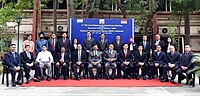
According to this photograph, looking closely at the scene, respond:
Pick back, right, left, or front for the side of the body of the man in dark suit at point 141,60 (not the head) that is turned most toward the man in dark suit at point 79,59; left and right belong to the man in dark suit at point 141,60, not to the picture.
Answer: right

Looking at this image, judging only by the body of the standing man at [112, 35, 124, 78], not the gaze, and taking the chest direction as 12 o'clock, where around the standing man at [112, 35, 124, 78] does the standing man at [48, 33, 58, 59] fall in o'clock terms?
the standing man at [48, 33, 58, 59] is roughly at 3 o'clock from the standing man at [112, 35, 124, 78].

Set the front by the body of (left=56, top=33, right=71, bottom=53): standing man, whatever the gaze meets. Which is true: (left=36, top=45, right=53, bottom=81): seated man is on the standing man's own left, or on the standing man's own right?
on the standing man's own right

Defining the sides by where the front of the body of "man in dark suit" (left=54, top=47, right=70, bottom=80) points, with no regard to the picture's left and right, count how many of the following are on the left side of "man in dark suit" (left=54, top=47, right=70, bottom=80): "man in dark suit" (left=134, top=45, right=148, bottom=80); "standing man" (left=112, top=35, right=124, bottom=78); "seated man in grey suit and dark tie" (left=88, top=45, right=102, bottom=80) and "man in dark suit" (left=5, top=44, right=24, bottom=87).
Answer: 3

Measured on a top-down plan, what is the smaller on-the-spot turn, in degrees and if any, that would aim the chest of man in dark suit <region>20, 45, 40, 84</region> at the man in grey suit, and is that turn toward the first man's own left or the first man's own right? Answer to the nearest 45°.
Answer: approximately 45° to the first man's own left

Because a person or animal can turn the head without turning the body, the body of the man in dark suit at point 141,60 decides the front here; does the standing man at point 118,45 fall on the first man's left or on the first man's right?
on the first man's right

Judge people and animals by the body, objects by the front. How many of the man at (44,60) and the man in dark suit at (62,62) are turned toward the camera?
2

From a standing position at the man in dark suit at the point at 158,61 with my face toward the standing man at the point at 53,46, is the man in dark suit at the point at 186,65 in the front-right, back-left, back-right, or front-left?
back-left

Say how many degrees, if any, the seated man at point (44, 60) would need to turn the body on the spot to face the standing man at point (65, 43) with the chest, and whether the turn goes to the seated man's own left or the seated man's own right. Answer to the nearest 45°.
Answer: approximately 135° to the seated man's own left
